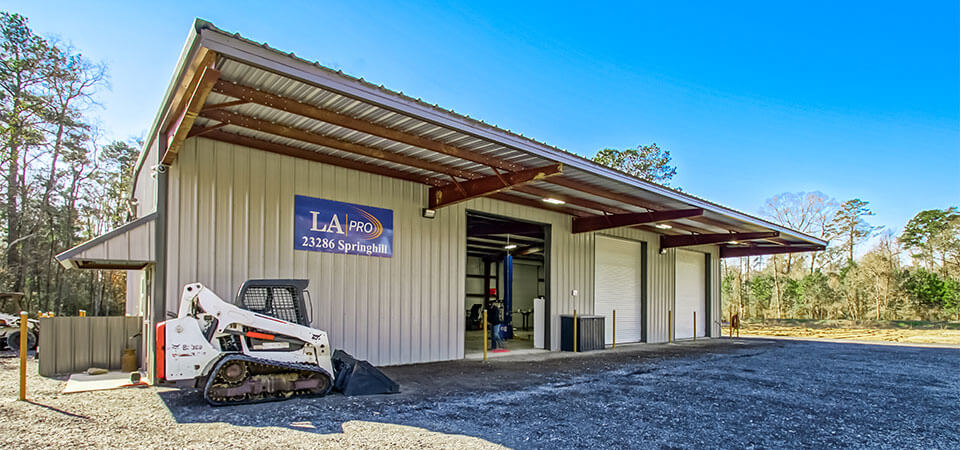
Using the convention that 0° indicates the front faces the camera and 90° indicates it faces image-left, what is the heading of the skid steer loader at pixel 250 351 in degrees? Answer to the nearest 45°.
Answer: approximately 270°

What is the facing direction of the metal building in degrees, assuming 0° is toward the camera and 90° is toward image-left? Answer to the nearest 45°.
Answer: approximately 315°

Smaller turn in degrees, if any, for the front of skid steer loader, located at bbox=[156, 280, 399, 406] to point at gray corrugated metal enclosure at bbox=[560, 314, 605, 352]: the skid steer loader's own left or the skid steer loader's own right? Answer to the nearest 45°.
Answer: approximately 45° to the skid steer loader's own left
